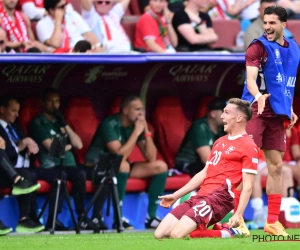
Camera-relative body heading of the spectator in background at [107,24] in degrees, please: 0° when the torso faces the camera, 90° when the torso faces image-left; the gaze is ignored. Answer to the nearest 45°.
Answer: approximately 0°

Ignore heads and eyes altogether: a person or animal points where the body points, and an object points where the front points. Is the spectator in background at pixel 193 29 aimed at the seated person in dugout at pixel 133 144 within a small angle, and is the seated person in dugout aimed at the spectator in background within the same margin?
no

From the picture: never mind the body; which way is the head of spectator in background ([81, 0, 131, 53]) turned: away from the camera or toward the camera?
toward the camera

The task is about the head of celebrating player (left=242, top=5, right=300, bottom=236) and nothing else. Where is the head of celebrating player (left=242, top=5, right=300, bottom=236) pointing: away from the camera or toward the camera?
toward the camera

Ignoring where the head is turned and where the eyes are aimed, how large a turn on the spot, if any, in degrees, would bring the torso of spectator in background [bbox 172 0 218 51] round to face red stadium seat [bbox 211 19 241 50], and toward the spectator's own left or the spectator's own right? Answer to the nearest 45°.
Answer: approximately 90° to the spectator's own left

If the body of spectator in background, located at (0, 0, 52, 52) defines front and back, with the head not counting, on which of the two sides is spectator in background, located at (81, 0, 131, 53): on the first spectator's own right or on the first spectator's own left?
on the first spectator's own left

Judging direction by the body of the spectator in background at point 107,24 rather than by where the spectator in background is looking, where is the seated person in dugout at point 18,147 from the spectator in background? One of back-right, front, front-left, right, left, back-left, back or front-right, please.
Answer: front-right

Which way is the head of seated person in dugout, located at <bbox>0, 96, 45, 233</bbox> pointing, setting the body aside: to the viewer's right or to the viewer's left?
to the viewer's right

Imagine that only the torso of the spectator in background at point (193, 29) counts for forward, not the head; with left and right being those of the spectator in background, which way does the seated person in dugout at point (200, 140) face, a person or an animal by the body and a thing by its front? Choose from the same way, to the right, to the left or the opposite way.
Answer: the same way

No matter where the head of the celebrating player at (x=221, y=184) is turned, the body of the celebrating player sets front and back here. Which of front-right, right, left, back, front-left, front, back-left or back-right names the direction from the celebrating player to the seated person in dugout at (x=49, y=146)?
right

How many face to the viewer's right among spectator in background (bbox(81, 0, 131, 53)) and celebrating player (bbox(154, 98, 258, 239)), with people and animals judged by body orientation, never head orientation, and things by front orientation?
0

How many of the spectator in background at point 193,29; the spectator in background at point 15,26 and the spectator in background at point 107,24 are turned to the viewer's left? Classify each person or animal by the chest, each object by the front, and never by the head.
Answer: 0

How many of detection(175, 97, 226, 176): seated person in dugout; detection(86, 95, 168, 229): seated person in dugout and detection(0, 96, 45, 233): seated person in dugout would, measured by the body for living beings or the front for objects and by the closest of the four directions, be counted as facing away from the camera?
0

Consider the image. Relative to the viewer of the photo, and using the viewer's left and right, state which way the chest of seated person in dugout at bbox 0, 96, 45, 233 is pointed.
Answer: facing the viewer and to the right of the viewer

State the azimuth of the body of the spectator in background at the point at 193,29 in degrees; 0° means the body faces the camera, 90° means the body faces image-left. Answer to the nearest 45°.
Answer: approximately 315°

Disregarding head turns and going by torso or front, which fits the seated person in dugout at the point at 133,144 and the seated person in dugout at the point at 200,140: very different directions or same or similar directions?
same or similar directions

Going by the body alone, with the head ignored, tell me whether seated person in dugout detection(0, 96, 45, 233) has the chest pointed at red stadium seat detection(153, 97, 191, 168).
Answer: no

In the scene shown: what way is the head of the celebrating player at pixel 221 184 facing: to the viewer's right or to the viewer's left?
to the viewer's left

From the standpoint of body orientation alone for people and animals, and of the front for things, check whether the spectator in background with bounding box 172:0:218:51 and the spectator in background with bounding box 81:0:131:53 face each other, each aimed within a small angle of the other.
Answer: no
